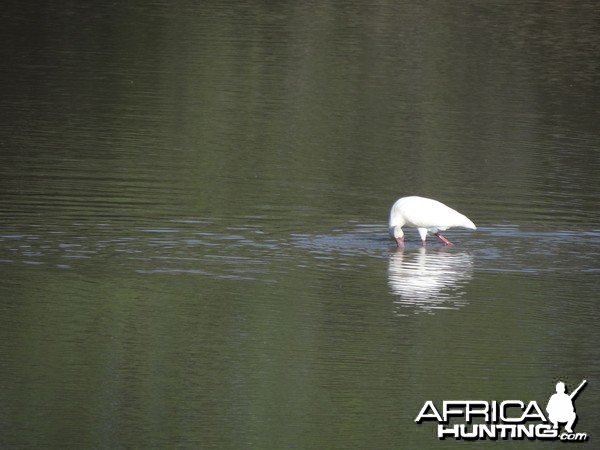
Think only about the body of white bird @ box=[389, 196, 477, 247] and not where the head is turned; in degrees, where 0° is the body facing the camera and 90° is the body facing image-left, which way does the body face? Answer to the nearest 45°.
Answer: approximately 90°
